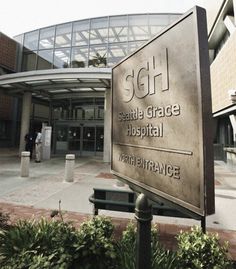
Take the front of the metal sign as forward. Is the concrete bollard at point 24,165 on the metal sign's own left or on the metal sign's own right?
on the metal sign's own right

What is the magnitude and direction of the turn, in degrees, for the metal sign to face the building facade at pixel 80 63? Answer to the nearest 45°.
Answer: approximately 90° to its right

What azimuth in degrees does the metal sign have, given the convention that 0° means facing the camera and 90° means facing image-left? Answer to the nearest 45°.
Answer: approximately 45°

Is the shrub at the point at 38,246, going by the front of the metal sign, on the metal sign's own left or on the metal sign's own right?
on the metal sign's own right

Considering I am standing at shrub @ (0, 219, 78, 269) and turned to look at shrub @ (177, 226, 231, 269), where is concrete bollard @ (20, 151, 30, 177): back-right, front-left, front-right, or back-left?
back-left
